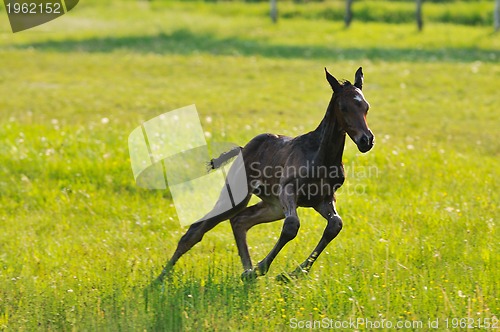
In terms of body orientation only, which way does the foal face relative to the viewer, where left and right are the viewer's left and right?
facing the viewer and to the right of the viewer
